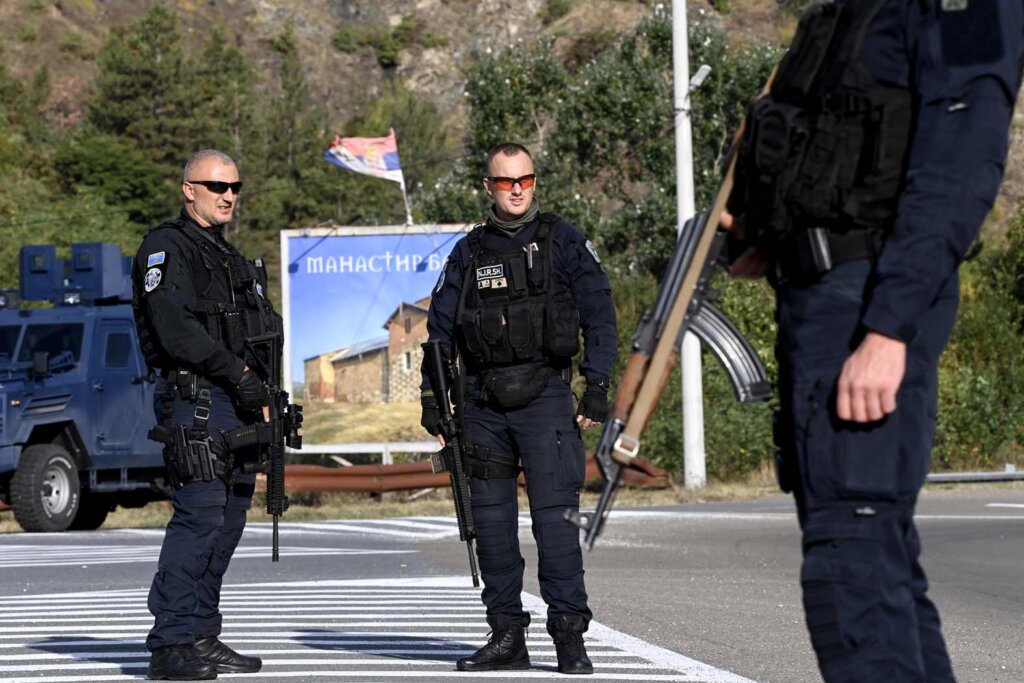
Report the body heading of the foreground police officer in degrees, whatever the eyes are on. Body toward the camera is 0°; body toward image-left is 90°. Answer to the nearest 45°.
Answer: approximately 45°

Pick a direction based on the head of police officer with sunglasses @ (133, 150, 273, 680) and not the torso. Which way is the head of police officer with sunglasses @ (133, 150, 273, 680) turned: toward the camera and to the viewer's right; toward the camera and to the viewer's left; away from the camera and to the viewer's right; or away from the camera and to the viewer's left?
toward the camera and to the viewer's right

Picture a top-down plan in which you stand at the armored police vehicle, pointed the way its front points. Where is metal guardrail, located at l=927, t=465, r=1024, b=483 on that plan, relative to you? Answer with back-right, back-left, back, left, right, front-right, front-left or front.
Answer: back-left

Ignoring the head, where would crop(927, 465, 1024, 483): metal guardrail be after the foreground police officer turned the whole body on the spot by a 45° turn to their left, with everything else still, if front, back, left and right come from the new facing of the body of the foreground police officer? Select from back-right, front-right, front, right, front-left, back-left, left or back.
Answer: back
